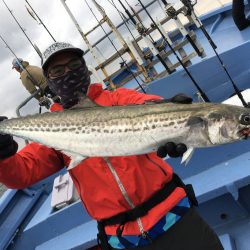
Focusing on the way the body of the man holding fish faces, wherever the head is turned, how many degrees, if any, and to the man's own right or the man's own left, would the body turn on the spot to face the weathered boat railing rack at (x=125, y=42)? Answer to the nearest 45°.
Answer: approximately 180°

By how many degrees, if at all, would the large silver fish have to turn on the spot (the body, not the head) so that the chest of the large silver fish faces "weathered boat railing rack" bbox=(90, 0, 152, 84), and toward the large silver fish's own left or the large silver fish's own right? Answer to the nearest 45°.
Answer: approximately 90° to the large silver fish's own left

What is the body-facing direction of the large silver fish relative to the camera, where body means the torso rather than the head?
to the viewer's right
